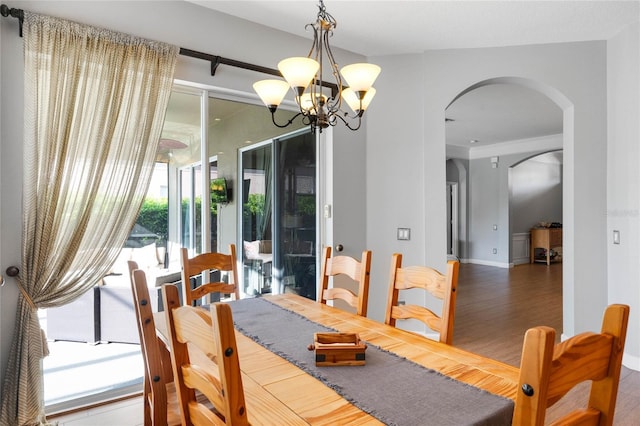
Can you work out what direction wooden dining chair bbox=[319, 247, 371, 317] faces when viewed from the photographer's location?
facing the viewer and to the left of the viewer

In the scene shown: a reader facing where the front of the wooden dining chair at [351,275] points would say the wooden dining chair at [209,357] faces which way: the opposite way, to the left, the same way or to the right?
the opposite way

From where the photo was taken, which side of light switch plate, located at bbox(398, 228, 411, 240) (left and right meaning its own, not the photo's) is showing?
front

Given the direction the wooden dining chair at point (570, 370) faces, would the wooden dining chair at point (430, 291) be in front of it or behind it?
in front

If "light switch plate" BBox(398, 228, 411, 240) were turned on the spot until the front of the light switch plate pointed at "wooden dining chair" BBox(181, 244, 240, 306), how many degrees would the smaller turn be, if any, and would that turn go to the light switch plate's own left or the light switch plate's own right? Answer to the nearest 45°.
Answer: approximately 45° to the light switch plate's own right

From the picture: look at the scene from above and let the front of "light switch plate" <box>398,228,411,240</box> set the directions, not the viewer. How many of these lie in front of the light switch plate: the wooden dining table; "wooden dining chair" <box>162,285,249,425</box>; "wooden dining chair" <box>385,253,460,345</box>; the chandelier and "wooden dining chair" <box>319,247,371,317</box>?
5

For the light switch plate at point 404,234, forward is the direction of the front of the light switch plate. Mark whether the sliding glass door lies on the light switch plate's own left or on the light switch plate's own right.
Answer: on the light switch plate's own right

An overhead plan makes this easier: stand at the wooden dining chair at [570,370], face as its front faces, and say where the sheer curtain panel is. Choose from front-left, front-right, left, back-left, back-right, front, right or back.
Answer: front-left

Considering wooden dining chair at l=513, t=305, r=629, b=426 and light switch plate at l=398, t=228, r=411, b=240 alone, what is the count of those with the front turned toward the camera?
1

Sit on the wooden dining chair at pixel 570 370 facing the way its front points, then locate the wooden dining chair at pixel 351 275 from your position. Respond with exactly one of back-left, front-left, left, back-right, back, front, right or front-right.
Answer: front

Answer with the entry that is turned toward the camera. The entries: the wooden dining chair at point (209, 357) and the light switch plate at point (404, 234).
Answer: the light switch plate

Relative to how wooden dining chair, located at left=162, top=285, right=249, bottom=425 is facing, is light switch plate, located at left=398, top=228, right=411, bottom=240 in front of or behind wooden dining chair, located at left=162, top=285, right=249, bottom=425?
in front

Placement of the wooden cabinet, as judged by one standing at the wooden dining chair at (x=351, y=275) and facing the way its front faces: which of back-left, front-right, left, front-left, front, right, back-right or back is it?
back

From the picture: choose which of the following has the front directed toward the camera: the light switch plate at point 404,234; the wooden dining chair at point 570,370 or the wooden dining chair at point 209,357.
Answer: the light switch plate

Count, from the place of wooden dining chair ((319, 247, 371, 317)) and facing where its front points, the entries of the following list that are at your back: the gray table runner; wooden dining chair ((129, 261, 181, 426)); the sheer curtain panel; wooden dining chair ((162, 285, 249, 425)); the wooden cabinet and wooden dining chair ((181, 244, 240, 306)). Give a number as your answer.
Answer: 1

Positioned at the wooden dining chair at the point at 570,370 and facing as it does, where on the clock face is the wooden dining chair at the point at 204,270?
the wooden dining chair at the point at 204,270 is roughly at 11 o'clock from the wooden dining chair at the point at 570,370.

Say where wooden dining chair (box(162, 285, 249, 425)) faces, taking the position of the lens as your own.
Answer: facing away from the viewer and to the right of the viewer

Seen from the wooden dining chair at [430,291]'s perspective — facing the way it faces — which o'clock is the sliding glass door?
The sliding glass door is roughly at 3 o'clock from the wooden dining chair.
